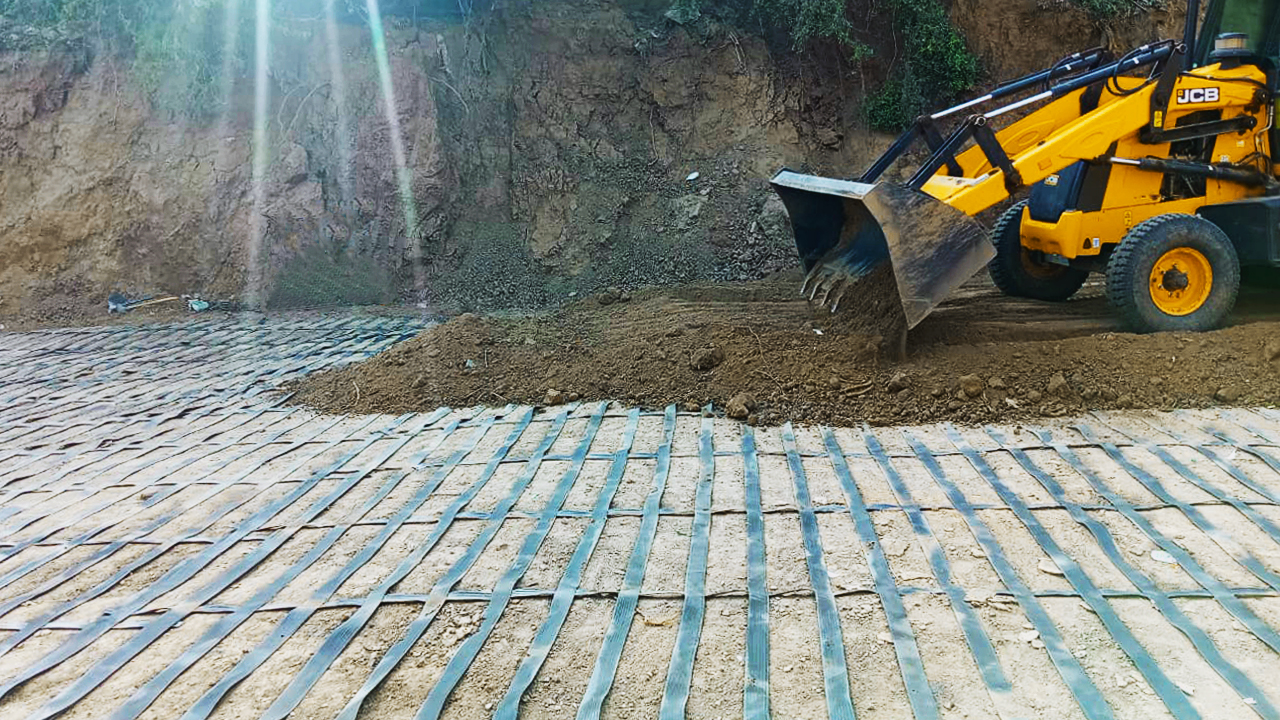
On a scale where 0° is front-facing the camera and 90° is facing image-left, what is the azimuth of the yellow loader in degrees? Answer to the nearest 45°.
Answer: approximately 45°

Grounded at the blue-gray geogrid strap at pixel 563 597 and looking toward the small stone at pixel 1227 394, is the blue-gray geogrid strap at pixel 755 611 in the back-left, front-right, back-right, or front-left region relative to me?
front-right

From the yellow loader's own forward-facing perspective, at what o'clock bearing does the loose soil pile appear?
The loose soil pile is roughly at 12 o'clock from the yellow loader.

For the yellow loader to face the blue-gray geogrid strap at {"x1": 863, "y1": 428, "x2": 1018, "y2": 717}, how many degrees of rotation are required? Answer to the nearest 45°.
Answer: approximately 45° to its left

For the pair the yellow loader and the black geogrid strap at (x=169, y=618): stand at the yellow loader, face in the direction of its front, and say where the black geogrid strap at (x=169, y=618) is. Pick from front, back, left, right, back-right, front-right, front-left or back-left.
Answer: front

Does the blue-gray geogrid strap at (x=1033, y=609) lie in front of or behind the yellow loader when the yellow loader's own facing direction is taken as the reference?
in front

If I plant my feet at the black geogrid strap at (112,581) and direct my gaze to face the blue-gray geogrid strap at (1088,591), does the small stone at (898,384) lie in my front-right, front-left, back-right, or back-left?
front-left

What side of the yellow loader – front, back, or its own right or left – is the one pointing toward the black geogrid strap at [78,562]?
front

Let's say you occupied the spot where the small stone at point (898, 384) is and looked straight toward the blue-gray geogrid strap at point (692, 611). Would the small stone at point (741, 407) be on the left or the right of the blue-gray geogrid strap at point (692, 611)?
right

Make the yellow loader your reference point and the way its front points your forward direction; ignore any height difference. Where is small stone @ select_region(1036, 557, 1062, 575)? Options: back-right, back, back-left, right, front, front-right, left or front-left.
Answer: front-left

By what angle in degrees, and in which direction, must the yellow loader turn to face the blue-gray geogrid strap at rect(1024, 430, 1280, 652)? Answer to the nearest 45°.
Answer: approximately 45° to its left

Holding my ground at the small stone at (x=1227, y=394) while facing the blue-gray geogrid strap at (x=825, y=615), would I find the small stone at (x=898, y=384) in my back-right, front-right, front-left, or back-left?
front-right

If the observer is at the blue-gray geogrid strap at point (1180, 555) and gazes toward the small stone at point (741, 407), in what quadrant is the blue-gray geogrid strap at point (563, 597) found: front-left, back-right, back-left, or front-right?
front-left

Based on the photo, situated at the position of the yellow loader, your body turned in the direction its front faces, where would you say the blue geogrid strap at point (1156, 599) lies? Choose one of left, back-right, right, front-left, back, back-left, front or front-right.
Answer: front-left
